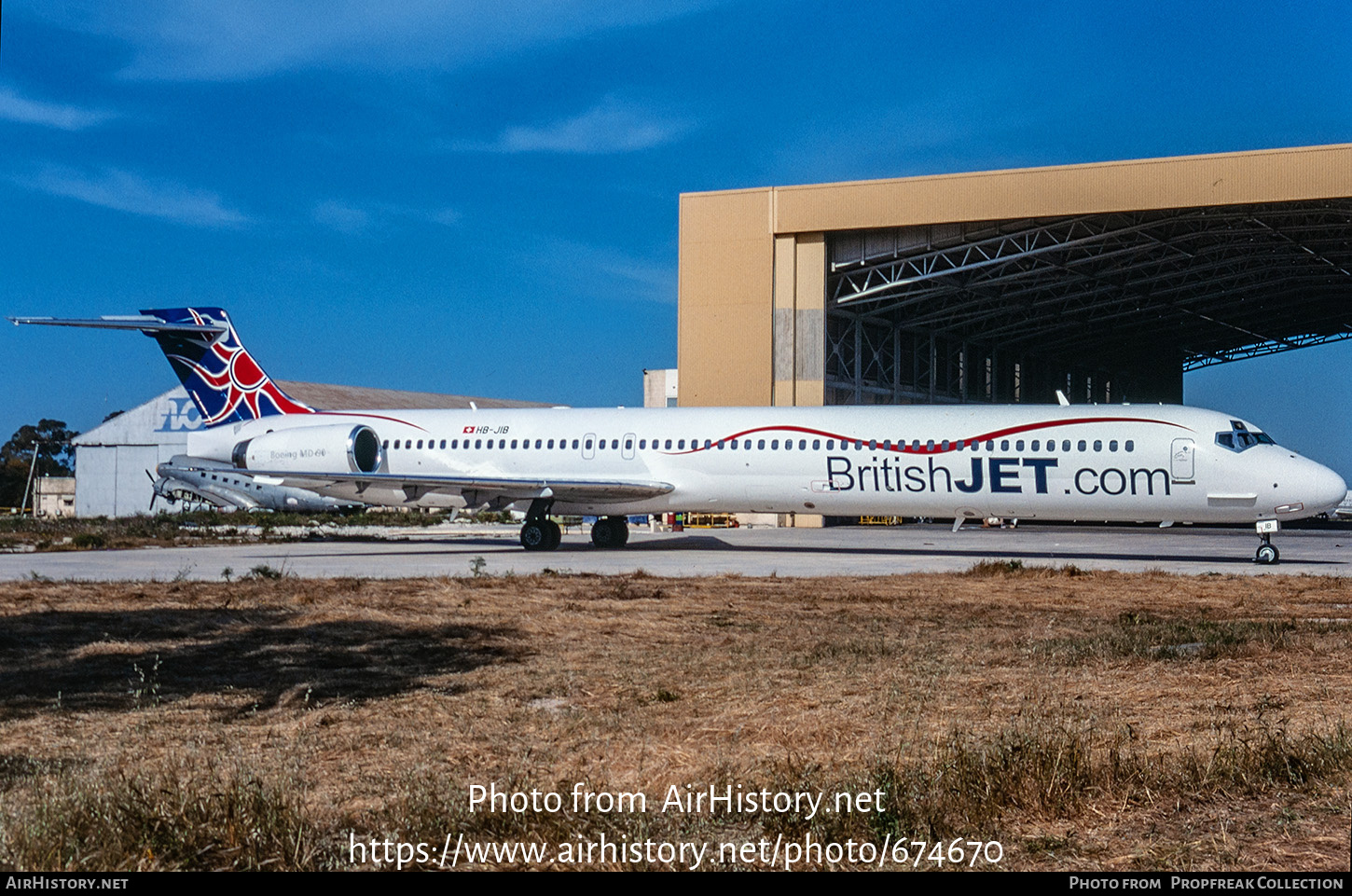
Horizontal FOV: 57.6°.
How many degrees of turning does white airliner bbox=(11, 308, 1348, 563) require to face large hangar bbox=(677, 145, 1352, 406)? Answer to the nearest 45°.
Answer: approximately 90° to its left

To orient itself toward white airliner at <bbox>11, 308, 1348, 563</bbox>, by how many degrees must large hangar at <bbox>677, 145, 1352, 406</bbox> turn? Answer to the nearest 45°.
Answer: approximately 45° to its left

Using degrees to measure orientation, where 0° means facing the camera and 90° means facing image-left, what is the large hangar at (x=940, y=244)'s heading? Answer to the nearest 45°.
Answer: approximately 45°

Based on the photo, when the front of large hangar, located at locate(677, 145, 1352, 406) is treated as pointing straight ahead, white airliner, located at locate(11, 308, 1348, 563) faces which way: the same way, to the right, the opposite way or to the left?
to the left
